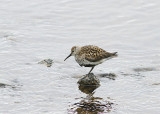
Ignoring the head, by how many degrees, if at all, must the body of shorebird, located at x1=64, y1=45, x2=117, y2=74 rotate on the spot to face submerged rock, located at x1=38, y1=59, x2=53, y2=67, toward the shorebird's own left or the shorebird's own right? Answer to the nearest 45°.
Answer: approximately 45° to the shorebird's own right

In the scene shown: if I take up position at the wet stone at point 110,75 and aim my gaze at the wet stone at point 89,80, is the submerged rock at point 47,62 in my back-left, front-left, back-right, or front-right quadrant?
front-right

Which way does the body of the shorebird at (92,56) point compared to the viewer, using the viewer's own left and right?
facing to the left of the viewer
